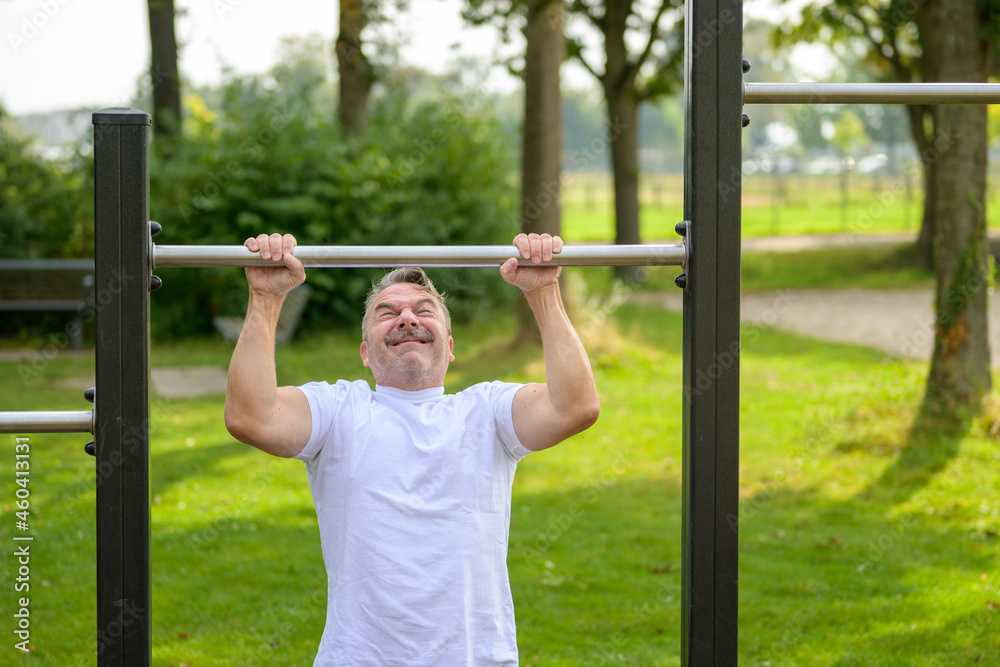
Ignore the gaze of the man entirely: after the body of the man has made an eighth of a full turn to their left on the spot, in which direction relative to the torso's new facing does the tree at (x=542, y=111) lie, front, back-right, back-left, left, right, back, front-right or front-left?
back-left

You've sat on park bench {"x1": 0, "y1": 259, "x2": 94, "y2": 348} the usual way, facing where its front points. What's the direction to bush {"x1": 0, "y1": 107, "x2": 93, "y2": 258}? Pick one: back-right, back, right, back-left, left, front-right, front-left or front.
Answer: back

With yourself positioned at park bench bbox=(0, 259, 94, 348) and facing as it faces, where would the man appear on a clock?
The man is roughly at 12 o'clock from the park bench.

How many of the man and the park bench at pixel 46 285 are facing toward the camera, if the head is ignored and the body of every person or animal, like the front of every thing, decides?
2

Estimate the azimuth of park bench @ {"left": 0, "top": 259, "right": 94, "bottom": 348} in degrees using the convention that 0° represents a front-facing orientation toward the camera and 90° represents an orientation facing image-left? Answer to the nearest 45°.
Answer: approximately 0°

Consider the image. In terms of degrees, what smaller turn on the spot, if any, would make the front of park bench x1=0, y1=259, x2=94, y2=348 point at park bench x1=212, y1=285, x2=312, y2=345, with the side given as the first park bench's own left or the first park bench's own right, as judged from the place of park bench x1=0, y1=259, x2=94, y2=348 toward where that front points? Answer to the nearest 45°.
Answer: approximately 45° to the first park bench's own left

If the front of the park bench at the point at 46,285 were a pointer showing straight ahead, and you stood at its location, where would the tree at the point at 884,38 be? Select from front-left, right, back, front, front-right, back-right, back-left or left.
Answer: left

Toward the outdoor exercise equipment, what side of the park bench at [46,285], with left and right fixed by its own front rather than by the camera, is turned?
front

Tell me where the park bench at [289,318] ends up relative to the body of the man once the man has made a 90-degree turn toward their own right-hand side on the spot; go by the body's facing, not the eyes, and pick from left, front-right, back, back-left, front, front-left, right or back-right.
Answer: right
